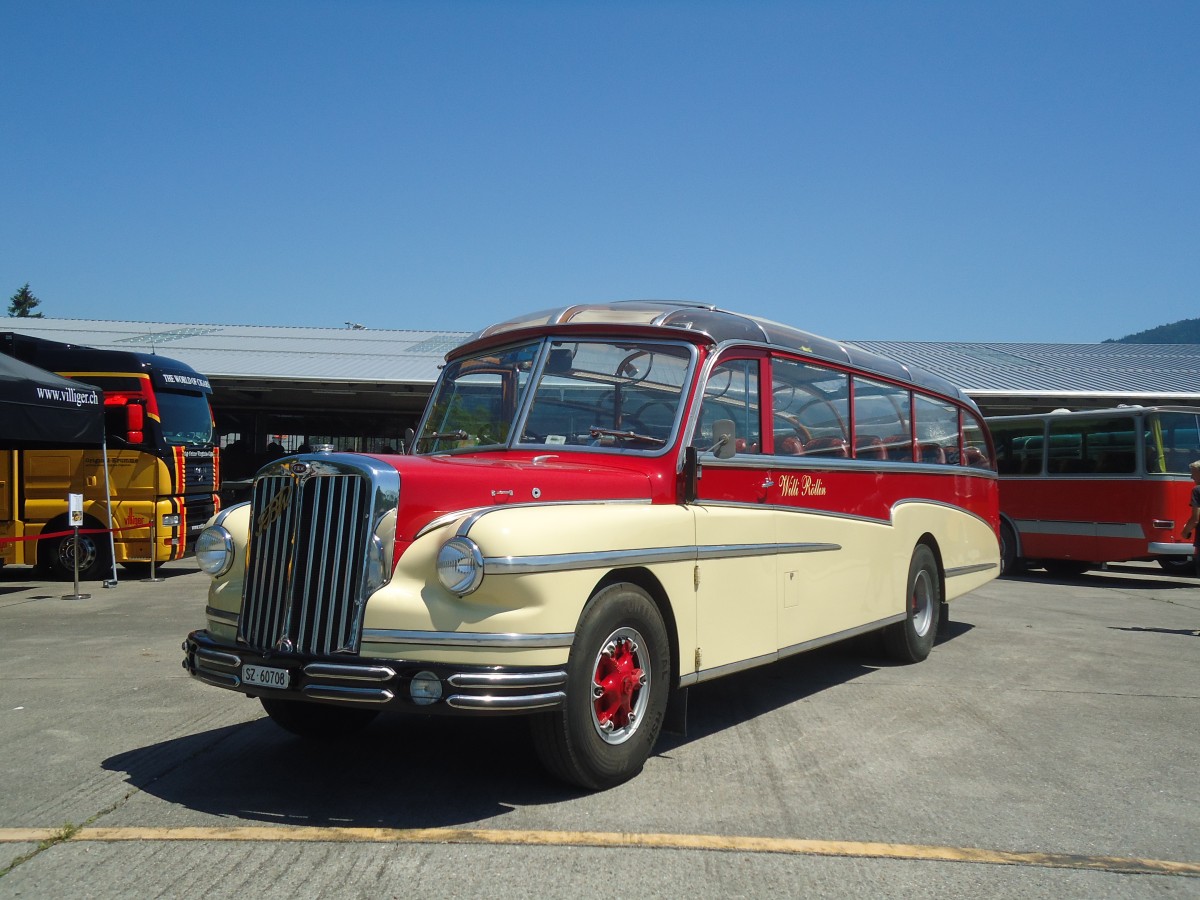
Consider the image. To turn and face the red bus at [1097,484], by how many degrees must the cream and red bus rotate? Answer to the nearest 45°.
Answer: approximately 180°

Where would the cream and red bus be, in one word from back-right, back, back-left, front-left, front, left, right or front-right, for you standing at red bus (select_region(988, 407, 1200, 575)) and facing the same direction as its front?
back-left

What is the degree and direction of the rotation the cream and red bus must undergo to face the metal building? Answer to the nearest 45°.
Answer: approximately 135° to its right

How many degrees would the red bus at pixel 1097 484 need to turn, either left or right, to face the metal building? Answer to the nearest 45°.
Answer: approximately 45° to its left
